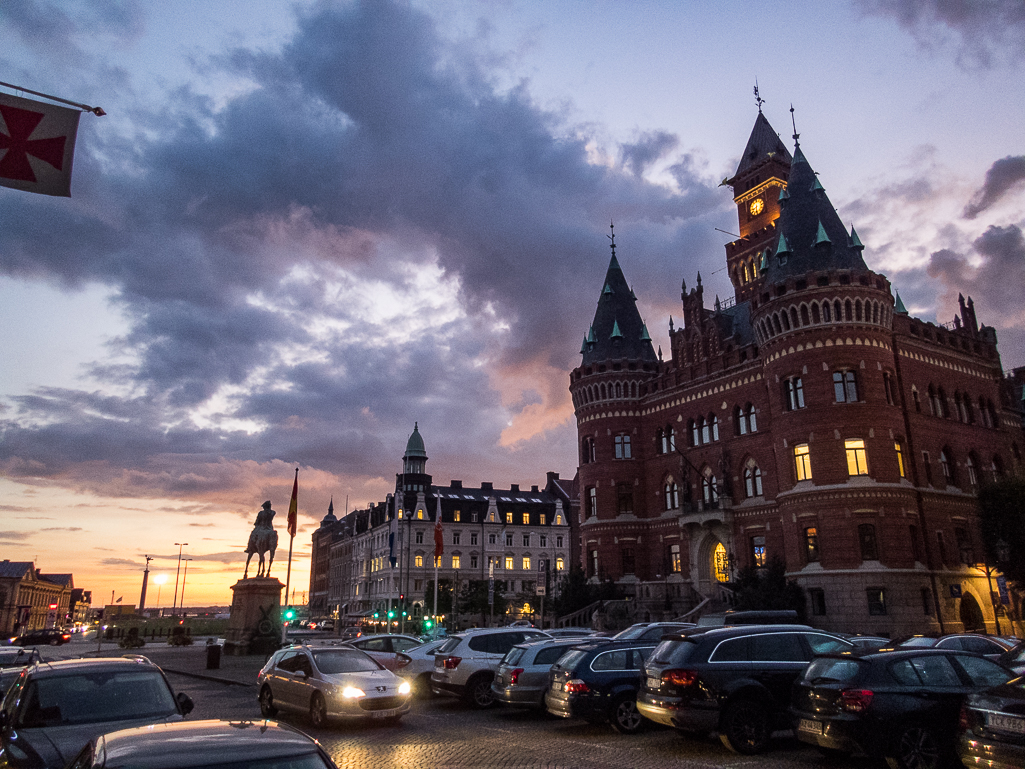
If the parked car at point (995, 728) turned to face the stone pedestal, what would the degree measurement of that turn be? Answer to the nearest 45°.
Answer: approximately 90° to its left

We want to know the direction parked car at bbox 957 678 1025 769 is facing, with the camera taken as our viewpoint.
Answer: facing away from the viewer and to the right of the viewer

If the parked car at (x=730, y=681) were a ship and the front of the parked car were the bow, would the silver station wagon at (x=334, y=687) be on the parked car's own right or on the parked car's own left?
on the parked car's own left

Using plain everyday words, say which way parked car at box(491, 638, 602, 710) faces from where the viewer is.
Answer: facing away from the viewer and to the right of the viewer

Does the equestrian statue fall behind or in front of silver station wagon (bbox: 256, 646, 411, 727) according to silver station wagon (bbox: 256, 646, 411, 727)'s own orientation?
behind

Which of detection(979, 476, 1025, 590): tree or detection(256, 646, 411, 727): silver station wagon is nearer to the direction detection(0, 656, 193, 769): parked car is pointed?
the tree

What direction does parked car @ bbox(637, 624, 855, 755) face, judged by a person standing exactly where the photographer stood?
facing away from the viewer and to the right of the viewer

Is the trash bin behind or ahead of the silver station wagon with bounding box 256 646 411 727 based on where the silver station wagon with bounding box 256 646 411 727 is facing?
behind

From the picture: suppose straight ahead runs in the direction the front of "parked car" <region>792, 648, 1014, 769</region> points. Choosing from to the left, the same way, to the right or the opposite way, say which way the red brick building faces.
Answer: the opposite way

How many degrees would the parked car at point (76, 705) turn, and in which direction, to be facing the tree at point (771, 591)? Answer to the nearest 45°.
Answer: approximately 90° to its left

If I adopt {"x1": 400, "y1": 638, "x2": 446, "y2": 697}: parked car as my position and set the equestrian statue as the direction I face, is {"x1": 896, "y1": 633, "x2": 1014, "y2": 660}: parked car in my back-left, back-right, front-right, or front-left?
back-right

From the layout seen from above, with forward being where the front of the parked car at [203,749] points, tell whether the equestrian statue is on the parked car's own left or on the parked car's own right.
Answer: on the parked car's own left
